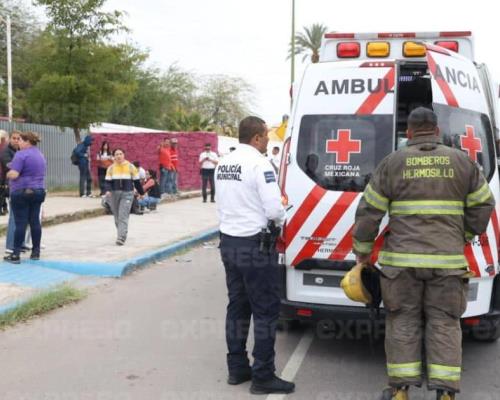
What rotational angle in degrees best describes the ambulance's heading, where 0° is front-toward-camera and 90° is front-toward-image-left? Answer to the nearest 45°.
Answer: approximately 180°

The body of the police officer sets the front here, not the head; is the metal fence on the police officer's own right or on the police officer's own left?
on the police officer's own left

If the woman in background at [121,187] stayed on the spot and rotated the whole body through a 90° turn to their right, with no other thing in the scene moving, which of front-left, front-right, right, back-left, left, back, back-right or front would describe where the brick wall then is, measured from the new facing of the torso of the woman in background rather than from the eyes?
right

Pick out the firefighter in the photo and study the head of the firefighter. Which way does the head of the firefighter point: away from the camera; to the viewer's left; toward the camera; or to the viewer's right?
away from the camera

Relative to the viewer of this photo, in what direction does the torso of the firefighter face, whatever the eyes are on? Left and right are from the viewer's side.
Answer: facing away from the viewer

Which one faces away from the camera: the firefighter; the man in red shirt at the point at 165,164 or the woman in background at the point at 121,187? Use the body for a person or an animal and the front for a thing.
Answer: the firefighter

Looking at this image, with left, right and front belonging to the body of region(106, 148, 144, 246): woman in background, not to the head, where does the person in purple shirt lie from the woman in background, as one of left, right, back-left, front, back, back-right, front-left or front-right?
front-right

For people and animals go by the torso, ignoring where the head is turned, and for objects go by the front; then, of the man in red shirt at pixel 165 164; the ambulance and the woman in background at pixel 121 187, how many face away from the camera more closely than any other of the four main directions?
1

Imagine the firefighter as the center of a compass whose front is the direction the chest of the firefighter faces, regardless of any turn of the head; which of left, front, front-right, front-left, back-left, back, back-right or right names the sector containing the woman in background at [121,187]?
front-left

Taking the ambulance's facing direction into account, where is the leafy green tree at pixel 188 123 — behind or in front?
in front

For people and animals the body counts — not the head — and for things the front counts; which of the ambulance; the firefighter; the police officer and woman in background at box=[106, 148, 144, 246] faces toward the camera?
the woman in background

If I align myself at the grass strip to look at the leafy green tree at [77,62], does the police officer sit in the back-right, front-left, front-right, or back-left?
back-right

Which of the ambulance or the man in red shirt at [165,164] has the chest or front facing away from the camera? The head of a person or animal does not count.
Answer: the ambulance
